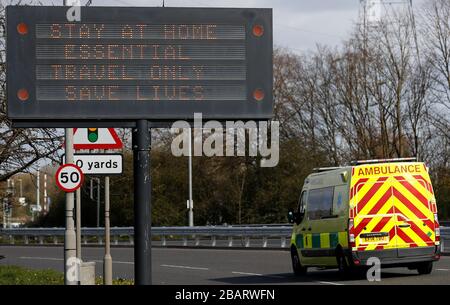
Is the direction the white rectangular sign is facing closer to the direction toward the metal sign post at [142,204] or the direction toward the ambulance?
the metal sign post

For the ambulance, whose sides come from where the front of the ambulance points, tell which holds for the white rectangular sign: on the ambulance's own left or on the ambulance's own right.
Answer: on the ambulance's own left

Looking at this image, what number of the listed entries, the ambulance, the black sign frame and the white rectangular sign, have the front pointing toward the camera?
2

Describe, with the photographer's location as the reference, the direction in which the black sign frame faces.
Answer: facing the viewer

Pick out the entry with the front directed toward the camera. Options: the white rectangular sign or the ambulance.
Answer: the white rectangular sign

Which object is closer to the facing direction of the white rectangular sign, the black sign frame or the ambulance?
the black sign frame

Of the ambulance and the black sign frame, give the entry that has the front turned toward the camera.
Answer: the black sign frame

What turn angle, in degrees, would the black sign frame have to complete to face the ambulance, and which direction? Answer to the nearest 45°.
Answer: approximately 135° to its left

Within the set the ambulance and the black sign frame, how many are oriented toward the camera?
1

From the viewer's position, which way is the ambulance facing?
facing away from the viewer and to the left of the viewer
